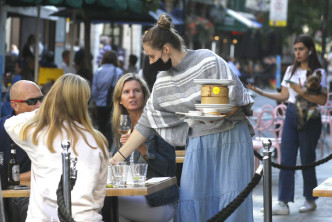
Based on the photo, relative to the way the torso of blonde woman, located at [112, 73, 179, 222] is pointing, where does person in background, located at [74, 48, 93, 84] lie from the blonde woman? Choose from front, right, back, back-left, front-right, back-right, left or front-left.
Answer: back-right

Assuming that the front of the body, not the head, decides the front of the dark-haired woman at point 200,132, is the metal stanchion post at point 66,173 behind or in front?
in front

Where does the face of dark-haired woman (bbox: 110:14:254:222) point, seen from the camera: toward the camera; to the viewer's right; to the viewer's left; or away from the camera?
to the viewer's left

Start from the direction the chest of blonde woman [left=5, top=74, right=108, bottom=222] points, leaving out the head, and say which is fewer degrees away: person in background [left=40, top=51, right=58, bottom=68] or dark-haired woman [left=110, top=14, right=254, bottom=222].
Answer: the person in background

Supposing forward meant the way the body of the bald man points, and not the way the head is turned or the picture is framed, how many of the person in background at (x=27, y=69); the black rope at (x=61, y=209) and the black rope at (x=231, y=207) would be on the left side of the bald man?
1

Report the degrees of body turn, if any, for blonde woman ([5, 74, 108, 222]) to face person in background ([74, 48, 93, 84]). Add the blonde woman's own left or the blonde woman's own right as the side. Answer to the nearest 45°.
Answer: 0° — they already face them

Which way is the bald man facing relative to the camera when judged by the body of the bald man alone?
to the viewer's right

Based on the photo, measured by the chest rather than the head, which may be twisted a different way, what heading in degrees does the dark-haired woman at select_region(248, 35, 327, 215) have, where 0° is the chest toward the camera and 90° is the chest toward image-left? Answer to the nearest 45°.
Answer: approximately 45°

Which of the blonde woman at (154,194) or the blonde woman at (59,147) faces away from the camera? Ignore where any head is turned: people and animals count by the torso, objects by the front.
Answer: the blonde woman at (59,147)

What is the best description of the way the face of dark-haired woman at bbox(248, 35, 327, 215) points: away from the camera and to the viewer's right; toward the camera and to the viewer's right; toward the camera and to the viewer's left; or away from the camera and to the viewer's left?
toward the camera and to the viewer's left

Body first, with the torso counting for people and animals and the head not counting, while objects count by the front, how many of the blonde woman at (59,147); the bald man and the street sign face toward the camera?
1

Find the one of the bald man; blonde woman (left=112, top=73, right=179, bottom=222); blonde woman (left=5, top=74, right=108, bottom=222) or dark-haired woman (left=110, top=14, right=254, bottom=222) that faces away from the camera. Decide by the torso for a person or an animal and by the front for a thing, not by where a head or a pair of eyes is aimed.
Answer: blonde woman (left=5, top=74, right=108, bottom=222)

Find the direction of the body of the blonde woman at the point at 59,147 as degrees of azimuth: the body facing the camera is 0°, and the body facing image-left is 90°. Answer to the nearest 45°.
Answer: approximately 180°

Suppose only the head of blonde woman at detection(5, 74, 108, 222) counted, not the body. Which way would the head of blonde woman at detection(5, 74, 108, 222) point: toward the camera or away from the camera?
away from the camera

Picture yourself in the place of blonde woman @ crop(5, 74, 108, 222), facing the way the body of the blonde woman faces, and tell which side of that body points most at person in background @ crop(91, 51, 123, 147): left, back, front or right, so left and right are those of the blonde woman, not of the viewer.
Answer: front
